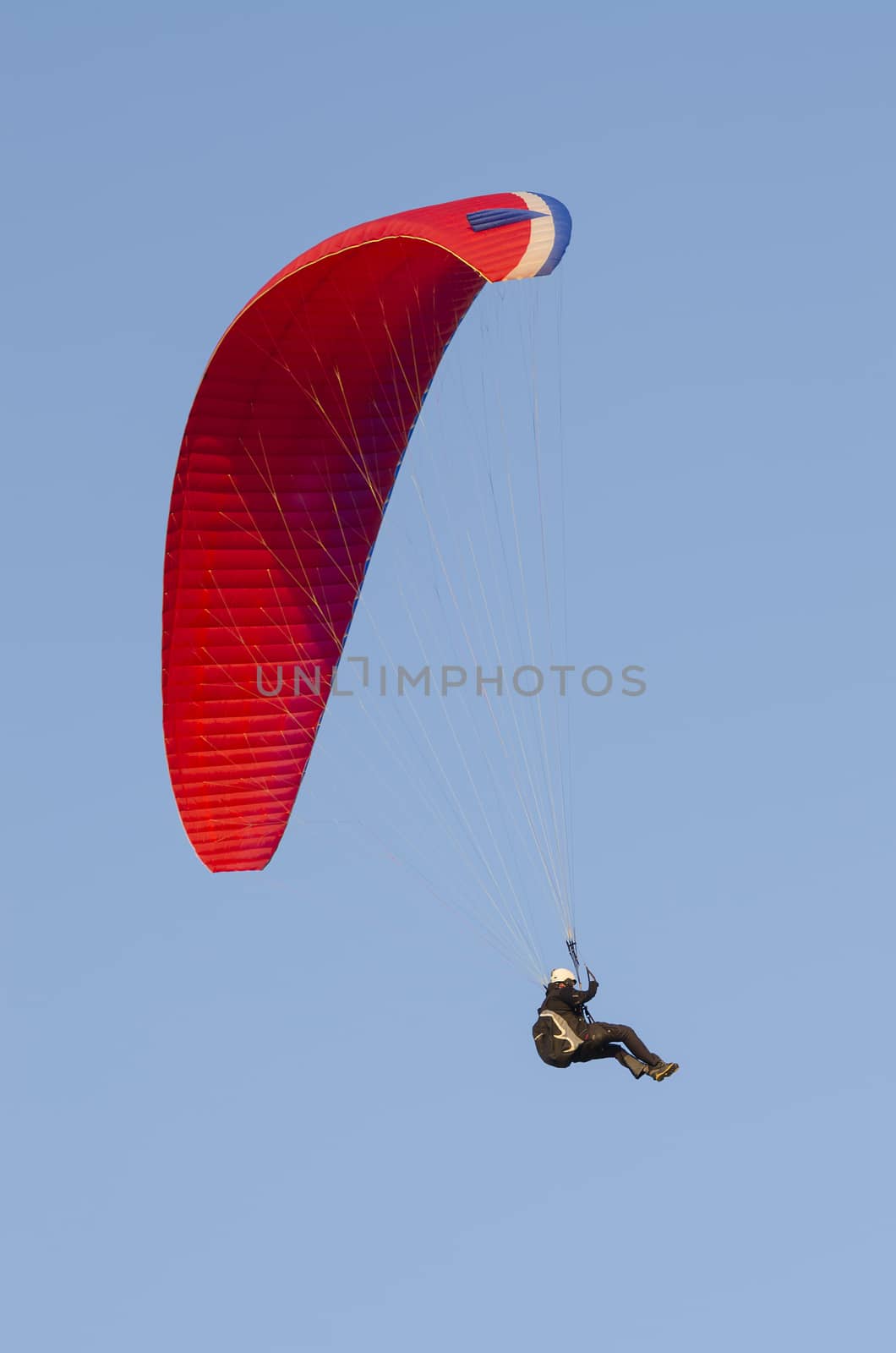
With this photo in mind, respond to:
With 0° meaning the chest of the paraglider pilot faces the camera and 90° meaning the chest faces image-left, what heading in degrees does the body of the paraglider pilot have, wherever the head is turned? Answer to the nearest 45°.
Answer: approximately 270°
